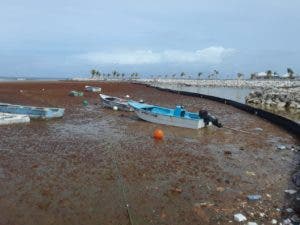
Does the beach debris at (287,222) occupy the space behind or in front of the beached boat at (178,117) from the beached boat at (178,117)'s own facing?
behind

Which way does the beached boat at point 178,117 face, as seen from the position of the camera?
facing away from the viewer and to the left of the viewer

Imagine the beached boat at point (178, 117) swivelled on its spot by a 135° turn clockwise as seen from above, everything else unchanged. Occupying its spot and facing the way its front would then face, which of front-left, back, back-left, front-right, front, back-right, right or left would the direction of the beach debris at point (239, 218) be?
right

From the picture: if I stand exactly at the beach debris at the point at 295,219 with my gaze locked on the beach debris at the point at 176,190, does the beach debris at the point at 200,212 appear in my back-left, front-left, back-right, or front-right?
front-left

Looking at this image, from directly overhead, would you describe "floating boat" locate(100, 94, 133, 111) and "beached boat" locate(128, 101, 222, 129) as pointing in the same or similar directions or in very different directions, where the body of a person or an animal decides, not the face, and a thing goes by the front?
same or similar directions

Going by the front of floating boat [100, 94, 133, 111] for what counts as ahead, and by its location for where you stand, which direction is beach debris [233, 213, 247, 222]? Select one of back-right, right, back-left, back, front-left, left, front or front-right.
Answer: back-left

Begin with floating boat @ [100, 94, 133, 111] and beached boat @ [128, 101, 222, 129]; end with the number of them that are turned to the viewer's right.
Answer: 0

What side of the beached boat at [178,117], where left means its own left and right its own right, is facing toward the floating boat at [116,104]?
front

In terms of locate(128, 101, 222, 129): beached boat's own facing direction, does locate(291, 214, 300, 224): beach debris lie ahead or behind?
behind

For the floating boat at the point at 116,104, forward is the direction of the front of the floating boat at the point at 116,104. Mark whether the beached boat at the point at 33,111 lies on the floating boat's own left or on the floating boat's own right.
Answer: on the floating boat's own left

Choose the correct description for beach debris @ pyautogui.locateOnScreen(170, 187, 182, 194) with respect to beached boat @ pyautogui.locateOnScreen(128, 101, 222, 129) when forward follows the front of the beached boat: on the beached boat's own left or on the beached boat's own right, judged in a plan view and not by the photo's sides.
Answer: on the beached boat's own left

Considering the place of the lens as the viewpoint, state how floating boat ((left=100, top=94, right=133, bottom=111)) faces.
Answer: facing away from the viewer and to the left of the viewer

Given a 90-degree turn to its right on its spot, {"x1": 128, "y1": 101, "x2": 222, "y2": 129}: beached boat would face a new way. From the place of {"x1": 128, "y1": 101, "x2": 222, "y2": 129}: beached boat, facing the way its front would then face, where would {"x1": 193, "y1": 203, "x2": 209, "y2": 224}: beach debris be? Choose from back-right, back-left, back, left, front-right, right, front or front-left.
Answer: back-right

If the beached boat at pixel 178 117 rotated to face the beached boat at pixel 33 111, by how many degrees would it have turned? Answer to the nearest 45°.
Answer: approximately 45° to its left

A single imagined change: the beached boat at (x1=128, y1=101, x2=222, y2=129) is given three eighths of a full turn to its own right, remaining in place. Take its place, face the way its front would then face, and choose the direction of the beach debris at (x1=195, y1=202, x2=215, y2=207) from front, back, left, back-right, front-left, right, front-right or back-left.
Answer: right
